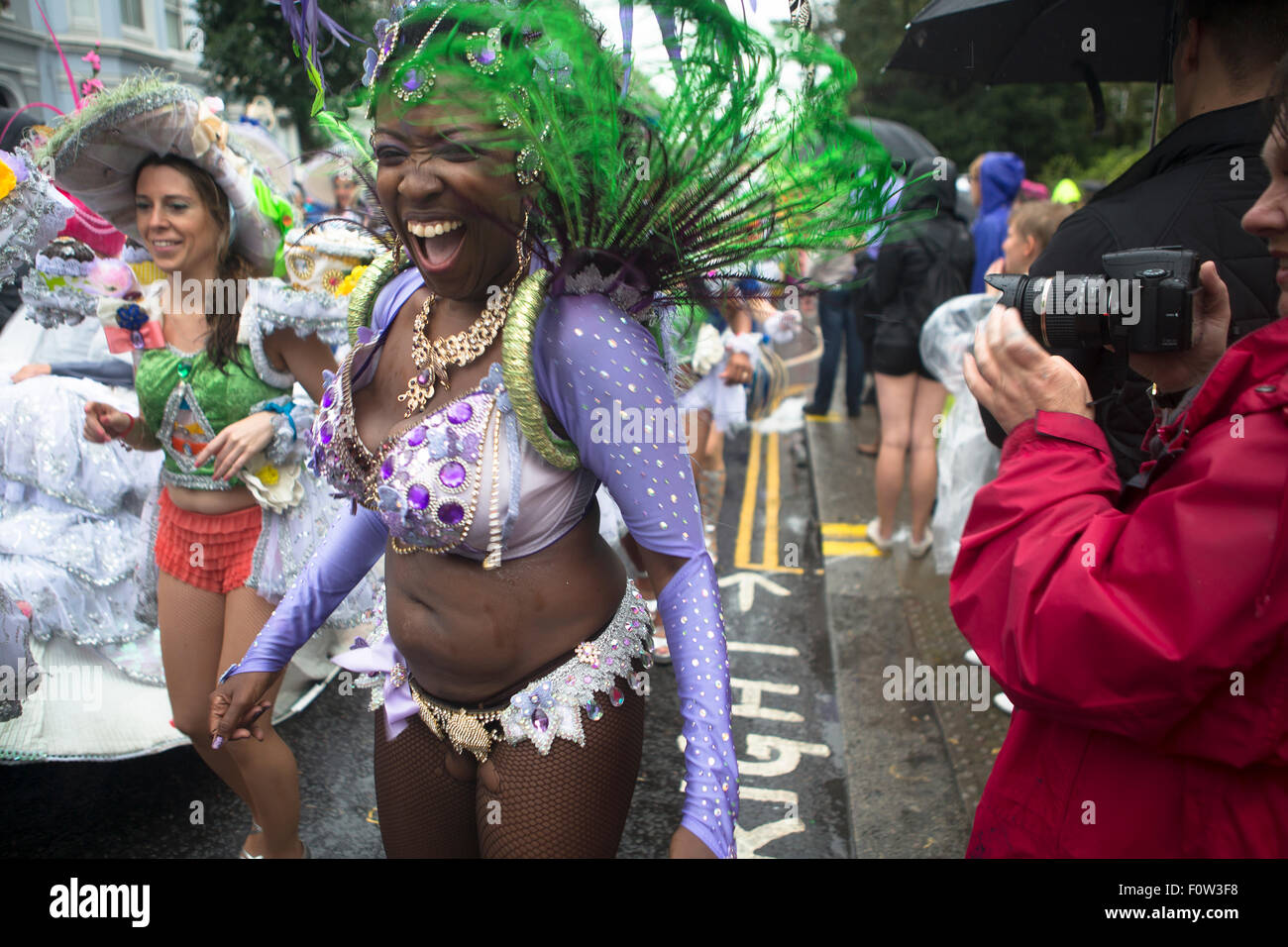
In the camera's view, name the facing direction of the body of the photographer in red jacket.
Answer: to the viewer's left

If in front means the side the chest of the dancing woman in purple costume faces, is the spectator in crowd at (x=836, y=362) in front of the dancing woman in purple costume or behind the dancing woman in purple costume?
behind

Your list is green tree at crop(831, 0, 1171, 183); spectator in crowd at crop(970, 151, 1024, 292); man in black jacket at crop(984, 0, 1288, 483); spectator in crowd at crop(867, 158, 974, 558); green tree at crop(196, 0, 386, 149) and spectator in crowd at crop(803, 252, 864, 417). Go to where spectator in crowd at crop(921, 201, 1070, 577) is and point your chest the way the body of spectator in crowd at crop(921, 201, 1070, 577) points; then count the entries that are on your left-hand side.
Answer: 1

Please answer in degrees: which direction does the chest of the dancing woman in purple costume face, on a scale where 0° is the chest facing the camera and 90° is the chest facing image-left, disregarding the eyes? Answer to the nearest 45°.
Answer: approximately 45°

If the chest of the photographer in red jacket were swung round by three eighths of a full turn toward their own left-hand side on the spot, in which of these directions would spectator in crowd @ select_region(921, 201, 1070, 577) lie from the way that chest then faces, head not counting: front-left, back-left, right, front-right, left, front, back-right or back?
back-left

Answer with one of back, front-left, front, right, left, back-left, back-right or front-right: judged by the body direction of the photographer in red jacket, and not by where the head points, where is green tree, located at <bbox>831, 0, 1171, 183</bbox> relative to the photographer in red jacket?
right

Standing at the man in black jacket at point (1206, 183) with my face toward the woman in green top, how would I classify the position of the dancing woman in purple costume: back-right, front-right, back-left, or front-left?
front-left

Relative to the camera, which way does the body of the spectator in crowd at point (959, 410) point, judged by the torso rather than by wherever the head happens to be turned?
to the viewer's left

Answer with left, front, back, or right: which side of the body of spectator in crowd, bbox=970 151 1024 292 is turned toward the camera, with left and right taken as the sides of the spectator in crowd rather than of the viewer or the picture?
left

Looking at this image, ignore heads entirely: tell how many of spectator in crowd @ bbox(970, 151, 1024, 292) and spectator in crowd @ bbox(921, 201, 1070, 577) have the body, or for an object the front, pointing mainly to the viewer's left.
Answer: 2

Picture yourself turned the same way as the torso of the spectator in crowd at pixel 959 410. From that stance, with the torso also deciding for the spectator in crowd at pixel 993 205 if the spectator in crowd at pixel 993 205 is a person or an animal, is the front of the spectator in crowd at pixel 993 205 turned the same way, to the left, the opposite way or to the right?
the same way

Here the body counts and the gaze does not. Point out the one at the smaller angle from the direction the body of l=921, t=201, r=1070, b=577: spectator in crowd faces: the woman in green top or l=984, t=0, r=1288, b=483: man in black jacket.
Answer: the woman in green top

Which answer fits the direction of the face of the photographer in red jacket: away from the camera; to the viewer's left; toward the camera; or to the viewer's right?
to the viewer's left
